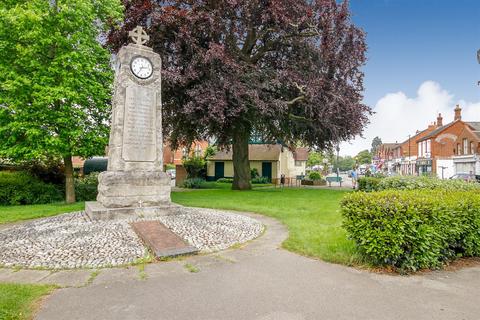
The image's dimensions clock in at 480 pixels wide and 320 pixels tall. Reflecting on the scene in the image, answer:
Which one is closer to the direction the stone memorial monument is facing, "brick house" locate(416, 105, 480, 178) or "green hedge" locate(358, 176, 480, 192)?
the green hedge

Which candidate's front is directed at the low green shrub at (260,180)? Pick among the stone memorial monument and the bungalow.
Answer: the bungalow

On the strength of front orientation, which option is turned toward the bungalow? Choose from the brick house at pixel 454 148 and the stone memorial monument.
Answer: the brick house

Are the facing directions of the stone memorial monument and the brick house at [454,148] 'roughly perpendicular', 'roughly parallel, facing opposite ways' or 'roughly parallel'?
roughly perpendicular

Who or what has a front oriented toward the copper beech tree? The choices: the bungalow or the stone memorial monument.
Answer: the bungalow

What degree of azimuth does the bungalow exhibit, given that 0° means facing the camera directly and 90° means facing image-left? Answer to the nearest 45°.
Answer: approximately 0°

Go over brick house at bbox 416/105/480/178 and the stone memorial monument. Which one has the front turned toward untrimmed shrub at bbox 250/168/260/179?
the brick house

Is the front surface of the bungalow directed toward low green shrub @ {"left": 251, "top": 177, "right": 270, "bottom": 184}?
yes

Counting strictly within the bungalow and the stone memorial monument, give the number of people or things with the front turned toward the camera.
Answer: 2

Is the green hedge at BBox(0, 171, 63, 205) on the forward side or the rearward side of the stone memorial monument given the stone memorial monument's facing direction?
on the rearward side

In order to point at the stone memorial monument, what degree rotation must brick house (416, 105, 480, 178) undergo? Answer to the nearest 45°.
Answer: approximately 45° to its left

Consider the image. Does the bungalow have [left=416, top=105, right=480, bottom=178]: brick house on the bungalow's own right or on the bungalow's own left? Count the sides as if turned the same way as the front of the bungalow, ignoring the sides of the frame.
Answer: on the bungalow's own left

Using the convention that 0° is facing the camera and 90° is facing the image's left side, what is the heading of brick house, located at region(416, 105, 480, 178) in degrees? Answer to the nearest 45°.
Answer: approximately 45°

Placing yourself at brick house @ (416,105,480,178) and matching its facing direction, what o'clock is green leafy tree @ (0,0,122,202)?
The green leafy tree is roughly at 11 o'clock from the brick house.

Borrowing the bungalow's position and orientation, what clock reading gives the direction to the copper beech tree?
The copper beech tree is roughly at 12 o'clock from the bungalow.
